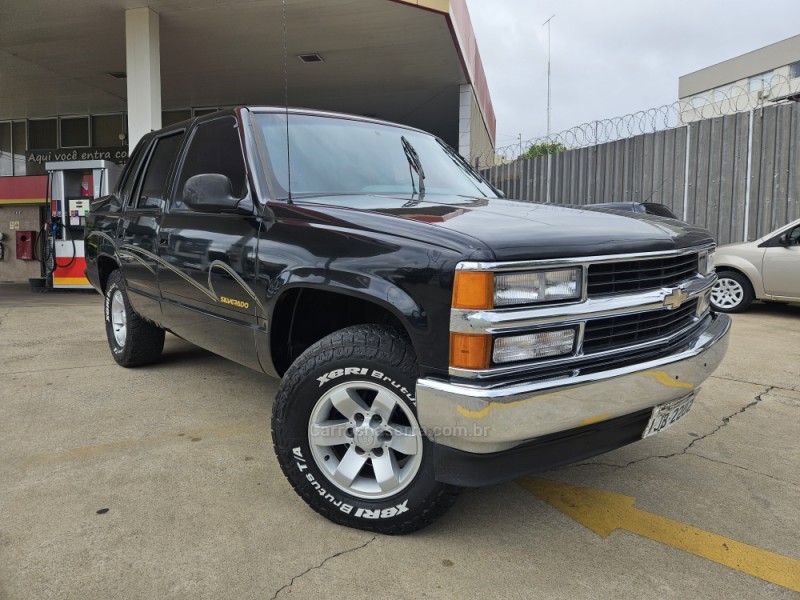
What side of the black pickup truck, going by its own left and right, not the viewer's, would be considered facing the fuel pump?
back

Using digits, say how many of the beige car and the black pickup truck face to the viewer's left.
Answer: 1

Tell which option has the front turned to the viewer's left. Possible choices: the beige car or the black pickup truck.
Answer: the beige car

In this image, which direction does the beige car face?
to the viewer's left

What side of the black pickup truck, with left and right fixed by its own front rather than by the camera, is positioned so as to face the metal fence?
left

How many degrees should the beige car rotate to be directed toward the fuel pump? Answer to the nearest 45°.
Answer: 0° — it already faces it

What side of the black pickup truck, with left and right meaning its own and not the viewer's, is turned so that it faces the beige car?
left

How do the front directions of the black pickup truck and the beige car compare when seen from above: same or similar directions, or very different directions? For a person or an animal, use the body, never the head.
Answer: very different directions

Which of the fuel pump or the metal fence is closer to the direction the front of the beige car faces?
the fuel pump

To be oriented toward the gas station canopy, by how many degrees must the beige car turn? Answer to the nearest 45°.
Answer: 0° — it already faces it

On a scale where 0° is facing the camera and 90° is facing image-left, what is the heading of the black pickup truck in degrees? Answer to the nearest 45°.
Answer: approximately 315°
